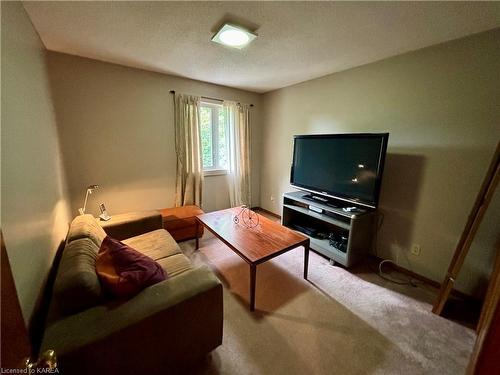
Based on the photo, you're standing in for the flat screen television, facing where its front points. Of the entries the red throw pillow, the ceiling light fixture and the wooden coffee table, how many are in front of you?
3

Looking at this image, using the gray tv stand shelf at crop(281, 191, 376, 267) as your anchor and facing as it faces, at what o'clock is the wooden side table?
The wooden side table is roughly at 1 o'clock from the gray tv stand shelf.

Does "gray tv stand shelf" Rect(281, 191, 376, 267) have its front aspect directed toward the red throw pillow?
yes

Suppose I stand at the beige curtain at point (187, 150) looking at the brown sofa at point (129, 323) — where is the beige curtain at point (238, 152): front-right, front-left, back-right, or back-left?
back-left

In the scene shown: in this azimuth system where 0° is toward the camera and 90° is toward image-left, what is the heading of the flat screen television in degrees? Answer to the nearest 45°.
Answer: approximately 45°

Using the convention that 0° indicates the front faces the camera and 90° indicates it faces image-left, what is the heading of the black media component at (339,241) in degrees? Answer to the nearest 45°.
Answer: approximately 45°

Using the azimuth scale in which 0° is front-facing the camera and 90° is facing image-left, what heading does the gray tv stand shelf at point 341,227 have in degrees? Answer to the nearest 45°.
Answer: approximately 45°

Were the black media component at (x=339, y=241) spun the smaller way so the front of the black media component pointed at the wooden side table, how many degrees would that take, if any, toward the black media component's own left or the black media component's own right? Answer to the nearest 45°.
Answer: approximately 45° to the black media component's own right

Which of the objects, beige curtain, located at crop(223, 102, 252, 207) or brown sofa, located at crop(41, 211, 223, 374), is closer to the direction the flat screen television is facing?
the brown sofa
